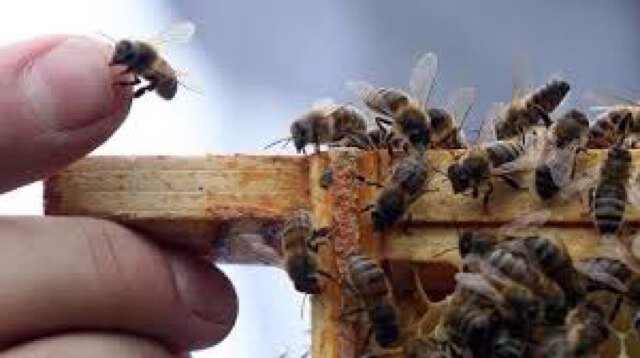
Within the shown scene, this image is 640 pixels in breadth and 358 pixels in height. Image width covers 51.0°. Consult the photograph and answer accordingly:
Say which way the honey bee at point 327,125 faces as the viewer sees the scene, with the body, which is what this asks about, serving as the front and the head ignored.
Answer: to the viewer's left

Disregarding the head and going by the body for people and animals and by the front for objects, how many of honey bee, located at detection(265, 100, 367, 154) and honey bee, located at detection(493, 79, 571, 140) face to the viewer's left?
2

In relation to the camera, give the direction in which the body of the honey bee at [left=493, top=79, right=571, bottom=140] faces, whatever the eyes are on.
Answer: to the viewer's left

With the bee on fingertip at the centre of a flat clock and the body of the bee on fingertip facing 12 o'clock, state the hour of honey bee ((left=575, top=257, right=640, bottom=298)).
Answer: The honey bee is roughly at 7 o'clock from the bee on fingertip.

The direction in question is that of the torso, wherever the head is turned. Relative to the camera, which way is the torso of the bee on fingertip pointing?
to the viewer's left

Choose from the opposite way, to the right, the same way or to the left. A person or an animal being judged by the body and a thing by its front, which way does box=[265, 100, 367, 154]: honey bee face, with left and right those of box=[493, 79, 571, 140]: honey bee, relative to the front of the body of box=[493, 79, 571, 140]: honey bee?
the same way

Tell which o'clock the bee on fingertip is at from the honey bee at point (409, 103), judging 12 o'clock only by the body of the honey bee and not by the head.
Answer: The bee on fingertip is roughly at 4 o'clock from the honey bee.
